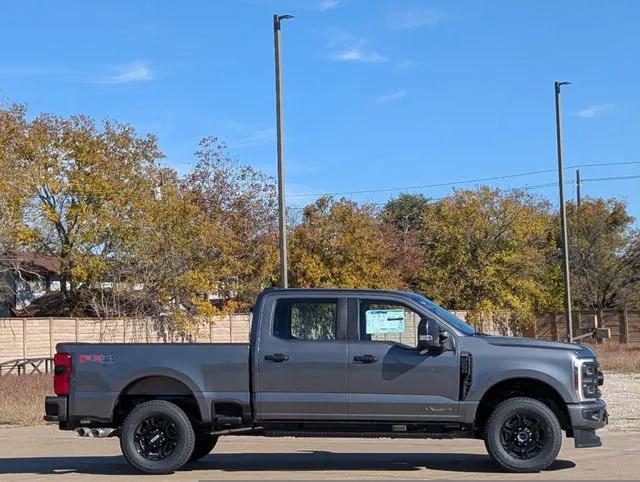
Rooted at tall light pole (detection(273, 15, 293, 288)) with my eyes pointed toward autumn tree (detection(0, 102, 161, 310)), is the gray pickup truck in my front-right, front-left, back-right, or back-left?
back-left

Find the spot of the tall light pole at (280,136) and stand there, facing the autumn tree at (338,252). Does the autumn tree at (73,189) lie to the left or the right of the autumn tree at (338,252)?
left

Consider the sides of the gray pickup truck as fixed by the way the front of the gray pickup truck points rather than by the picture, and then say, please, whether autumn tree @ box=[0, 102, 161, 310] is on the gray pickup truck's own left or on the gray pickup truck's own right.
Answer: on the gray pickup truck's own left

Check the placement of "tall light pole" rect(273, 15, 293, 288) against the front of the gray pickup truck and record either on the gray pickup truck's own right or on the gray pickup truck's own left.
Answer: on the gray pickup truck's own left

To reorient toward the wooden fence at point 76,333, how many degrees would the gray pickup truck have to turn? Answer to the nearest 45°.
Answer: approximately 90° to its left

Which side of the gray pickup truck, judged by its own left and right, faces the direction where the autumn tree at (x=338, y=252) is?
left

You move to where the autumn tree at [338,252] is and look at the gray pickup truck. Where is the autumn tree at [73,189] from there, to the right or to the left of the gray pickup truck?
right

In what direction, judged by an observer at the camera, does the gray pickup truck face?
facing to the right of the viewer
